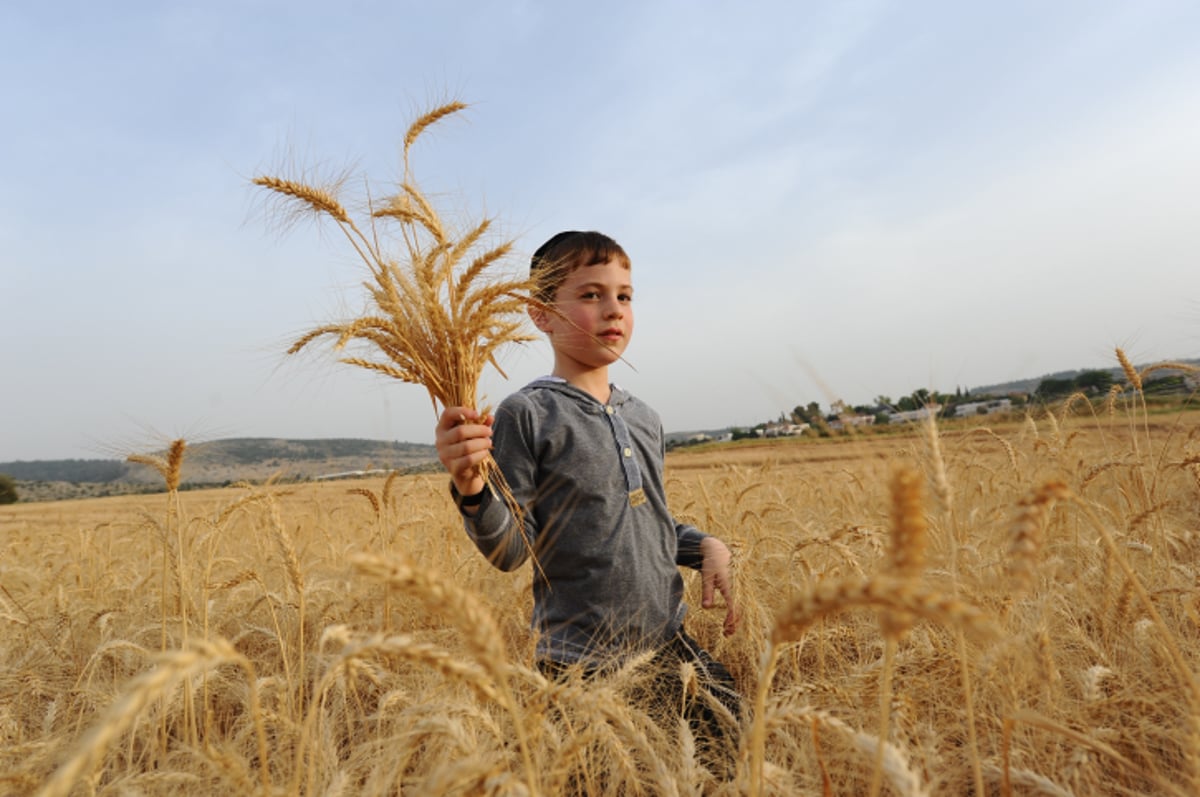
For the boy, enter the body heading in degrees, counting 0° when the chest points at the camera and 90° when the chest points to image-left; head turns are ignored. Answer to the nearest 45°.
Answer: approximately 315°

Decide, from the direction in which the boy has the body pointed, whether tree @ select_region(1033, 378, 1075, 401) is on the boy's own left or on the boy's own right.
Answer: on the boy's own left

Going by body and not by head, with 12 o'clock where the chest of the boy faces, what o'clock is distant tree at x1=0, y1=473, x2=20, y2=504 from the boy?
The distant tree is roughly at 6 o'clock from the boy.
